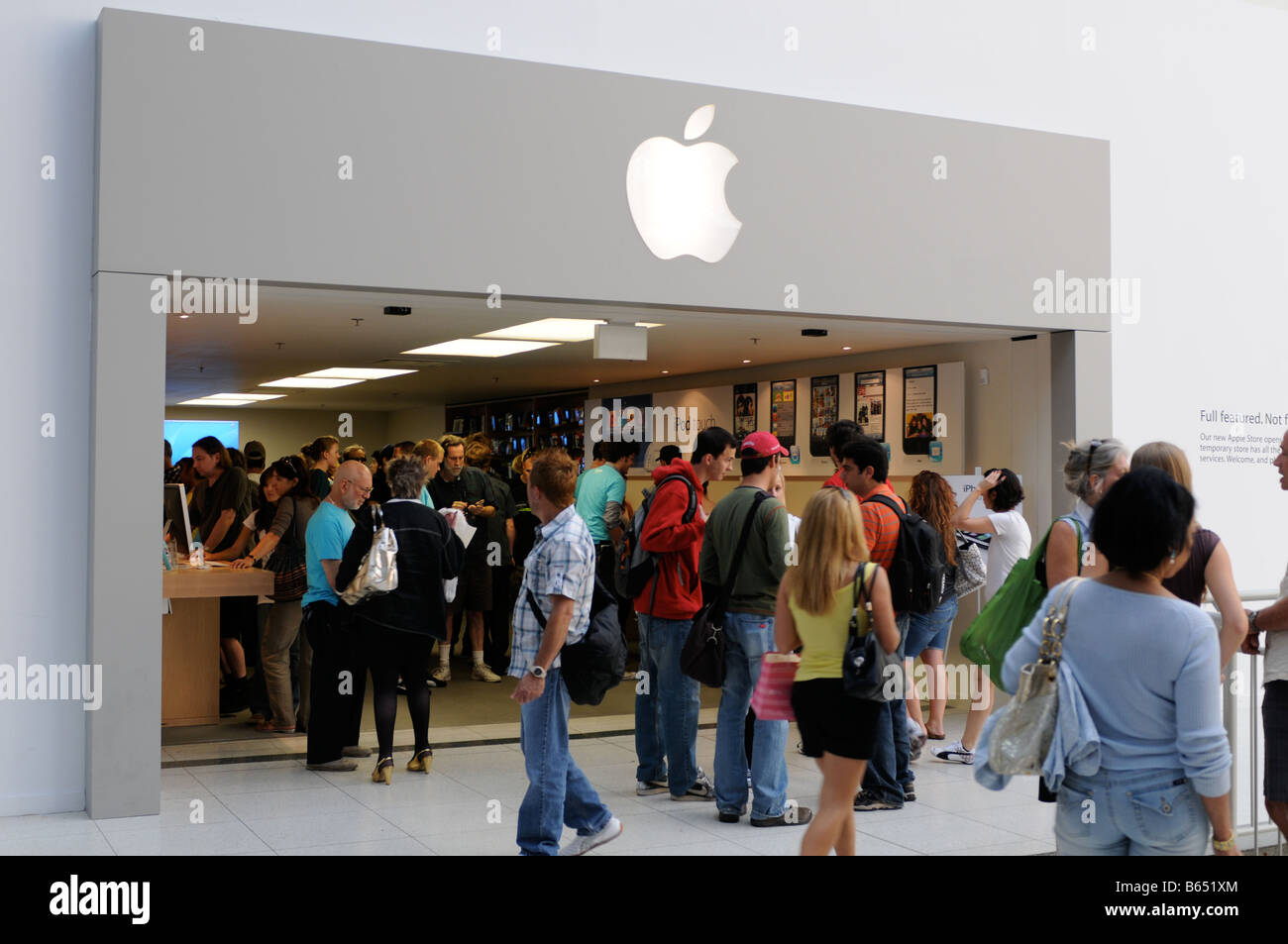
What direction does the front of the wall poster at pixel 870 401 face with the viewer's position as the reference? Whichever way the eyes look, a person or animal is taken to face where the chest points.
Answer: facing the viewer and to the left of the viewer

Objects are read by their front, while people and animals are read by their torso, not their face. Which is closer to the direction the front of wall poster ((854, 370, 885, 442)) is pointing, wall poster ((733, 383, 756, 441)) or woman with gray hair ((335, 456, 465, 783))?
the woman with gray hair

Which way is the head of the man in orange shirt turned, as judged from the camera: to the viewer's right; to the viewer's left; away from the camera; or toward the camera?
to the viewer's left

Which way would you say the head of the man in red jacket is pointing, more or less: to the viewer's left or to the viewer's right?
to the viewer's right

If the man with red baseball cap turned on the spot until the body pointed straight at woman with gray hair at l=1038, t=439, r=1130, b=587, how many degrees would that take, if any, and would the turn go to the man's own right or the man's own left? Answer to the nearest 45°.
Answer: approximately 90° to the man's own right
